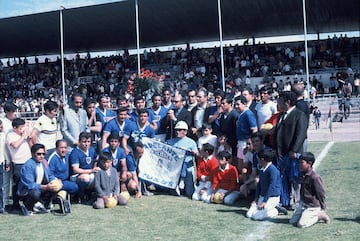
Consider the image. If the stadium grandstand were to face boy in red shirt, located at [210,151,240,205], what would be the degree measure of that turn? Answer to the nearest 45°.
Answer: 0° — it already faces them

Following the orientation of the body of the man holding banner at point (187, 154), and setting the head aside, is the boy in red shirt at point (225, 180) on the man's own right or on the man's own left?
on the man's own left

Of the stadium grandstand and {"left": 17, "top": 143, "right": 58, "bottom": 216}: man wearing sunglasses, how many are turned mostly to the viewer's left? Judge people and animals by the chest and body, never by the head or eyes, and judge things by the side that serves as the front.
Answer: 0

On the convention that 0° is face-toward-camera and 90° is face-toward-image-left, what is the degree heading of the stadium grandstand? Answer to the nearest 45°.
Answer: approximately 0°

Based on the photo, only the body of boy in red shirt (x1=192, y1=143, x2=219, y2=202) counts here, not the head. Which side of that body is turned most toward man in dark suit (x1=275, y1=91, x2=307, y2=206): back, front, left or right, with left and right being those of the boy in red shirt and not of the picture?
left

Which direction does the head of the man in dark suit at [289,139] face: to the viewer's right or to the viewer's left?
to the viewer's left

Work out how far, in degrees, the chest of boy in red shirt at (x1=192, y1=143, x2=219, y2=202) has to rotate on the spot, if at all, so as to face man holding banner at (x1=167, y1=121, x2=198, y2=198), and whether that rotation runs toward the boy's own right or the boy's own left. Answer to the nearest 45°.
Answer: approximately 90° to the boy's own right

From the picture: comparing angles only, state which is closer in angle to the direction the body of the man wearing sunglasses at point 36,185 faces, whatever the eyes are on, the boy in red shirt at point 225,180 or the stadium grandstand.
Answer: the boy in red shirt

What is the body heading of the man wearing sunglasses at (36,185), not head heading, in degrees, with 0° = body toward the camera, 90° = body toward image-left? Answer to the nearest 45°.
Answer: approximately 315°

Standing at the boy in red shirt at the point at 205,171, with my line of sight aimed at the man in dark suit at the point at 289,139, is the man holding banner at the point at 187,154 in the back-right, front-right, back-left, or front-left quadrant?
back-left
